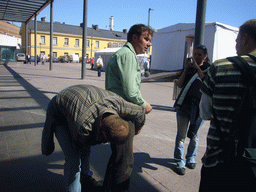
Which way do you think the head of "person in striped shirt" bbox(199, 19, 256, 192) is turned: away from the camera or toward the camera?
away from the camera

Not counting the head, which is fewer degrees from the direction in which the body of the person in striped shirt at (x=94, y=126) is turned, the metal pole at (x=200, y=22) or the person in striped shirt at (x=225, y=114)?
the person in striped shirt

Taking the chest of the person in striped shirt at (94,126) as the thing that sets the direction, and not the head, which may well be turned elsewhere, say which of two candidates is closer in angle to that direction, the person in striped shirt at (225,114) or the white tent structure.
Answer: the person in striped shirt

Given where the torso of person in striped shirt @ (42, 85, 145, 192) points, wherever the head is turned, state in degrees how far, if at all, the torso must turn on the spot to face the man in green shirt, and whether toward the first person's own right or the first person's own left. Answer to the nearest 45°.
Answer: approximately 90° to the first person's own left

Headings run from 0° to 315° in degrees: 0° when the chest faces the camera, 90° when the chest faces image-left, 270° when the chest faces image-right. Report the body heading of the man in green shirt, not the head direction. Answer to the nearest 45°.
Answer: approximately 270°

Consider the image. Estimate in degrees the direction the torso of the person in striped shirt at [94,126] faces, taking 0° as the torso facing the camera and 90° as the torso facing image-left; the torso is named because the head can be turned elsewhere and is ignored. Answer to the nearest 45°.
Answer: approximately 315°

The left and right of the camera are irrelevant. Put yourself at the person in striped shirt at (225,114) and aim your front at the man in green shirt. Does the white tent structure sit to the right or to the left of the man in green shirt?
right

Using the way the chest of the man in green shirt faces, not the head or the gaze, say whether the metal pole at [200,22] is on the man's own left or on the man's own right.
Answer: on the man's own left

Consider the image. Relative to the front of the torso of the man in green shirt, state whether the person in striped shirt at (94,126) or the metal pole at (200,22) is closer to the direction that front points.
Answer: the metal pole
